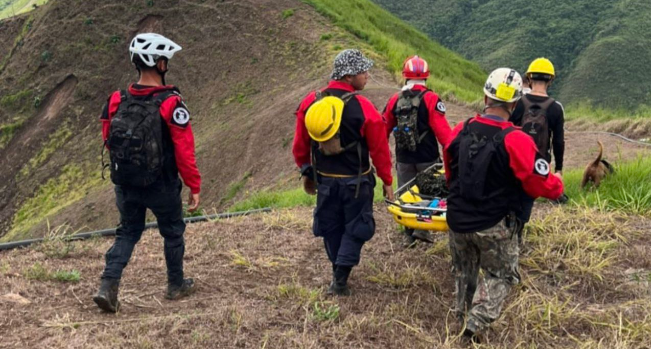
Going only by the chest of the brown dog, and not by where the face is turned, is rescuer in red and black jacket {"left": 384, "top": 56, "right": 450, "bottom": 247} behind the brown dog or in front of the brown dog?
behind

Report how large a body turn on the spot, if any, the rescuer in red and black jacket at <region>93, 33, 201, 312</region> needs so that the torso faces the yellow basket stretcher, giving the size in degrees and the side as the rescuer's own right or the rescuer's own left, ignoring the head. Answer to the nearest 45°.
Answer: approximately 45° to the rescuer's own right

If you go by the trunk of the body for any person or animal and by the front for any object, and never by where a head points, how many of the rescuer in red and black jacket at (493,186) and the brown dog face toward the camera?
0

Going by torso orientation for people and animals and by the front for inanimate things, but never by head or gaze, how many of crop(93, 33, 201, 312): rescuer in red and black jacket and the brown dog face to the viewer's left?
0

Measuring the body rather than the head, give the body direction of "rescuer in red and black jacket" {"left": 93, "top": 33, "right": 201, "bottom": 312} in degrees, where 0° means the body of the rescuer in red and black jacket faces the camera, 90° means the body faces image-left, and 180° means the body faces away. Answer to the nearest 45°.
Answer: approximately 225°

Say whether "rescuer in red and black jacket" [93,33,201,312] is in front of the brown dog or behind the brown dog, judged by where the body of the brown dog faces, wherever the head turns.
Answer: behind

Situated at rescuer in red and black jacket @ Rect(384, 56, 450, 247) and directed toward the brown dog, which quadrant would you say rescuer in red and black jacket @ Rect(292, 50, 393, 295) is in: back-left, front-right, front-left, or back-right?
back-right

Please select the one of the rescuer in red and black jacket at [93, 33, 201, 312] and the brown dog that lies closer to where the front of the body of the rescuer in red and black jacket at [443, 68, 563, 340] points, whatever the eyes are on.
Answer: the brown dog

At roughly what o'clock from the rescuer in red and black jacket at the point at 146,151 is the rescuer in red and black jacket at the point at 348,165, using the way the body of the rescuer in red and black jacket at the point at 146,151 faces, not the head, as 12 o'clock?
the rescuer in red and black jacket at the point at 348,165 is roughly at 2 o'clock from the rescuer in red and black jacket at the point at 146,151.

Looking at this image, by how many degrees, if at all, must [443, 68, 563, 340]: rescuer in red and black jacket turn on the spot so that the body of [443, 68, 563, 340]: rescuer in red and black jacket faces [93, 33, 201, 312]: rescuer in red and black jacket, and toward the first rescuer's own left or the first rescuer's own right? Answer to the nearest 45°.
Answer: approximately 135° to the first rescuer's own left

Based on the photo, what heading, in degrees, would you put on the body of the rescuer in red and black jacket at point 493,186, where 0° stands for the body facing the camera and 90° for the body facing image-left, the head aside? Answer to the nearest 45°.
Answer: approximately 225°
